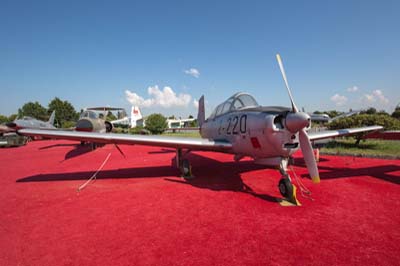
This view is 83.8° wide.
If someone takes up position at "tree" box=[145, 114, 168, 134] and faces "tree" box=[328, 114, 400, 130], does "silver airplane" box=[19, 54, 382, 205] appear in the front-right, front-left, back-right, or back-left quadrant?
front-right

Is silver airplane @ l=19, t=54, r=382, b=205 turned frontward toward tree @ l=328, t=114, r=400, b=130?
no

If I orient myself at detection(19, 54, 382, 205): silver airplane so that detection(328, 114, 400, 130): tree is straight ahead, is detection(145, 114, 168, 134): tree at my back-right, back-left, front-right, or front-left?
front-left

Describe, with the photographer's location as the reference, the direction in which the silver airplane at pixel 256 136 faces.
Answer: facing the viewer and to the right of the viewer

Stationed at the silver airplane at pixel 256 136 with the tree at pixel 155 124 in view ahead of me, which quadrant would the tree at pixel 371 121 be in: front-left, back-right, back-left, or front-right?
front-right

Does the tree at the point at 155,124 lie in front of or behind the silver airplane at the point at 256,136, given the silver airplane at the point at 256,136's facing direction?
behind
